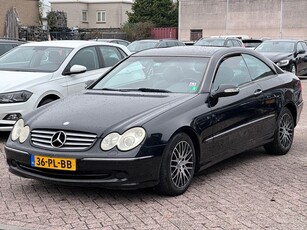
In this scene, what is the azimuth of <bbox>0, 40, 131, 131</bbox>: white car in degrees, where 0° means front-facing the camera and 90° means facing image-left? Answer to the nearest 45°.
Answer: approximately 45°

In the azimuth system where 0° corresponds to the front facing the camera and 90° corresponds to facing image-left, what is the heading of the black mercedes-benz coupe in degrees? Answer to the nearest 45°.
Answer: approximately 45°

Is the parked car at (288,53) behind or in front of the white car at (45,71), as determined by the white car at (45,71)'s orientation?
behind

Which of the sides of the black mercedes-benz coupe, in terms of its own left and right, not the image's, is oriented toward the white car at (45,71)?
right

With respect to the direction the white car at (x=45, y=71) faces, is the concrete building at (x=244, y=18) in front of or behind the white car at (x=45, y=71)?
behind

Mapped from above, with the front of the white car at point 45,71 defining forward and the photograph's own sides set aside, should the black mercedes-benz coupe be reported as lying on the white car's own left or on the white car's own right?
on the white car's own left

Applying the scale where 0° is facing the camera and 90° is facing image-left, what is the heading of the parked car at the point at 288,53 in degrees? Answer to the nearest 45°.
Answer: approximately 45°

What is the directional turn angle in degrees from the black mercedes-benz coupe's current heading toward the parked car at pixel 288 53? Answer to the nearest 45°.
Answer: approximately 135° to its right

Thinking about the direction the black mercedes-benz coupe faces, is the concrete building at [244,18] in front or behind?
behind
